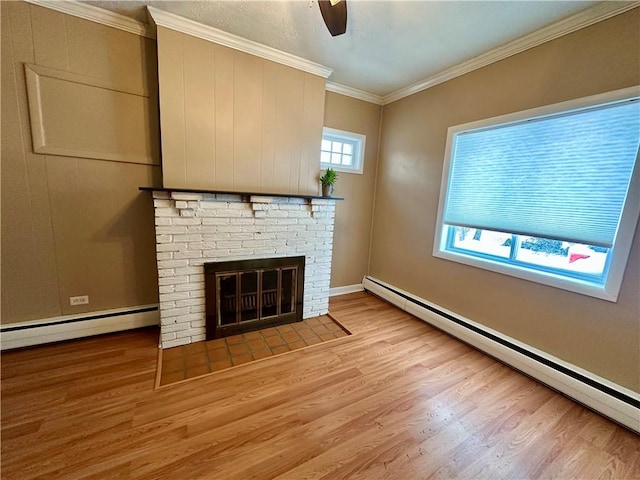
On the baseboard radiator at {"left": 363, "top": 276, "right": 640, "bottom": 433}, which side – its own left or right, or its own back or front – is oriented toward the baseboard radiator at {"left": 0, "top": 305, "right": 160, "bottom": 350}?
front

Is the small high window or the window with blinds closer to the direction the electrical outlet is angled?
the window with blinds

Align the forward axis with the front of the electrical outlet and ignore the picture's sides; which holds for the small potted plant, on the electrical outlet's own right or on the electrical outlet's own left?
on the electrical outlet's own left

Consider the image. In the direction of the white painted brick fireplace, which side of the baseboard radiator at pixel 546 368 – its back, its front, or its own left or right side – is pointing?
front

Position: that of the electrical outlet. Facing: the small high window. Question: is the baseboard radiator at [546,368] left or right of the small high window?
right

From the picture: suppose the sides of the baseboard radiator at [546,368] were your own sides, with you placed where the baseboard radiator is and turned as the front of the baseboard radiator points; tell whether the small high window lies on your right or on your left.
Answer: on your right

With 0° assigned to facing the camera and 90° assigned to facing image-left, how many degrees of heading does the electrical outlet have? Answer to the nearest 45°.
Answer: approximately 0°

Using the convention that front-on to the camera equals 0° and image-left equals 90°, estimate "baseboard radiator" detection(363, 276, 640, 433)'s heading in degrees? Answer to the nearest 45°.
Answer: approximately 45°

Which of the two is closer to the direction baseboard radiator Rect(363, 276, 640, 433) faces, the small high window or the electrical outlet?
the electrical outlet
